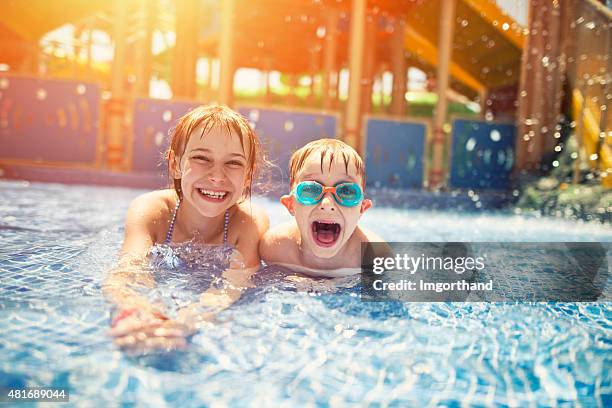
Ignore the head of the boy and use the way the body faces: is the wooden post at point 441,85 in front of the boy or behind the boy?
behind

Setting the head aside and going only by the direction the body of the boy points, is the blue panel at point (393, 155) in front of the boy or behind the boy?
behind

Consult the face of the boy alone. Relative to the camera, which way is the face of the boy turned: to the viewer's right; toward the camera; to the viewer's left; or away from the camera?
toward the camera

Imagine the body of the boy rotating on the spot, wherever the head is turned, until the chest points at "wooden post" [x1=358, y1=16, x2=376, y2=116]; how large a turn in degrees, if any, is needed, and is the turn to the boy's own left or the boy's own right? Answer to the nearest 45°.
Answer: approximately 180°

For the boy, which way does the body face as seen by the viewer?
toward the camera

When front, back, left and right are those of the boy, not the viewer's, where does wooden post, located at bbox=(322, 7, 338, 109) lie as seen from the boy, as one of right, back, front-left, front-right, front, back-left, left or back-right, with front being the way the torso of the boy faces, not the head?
back

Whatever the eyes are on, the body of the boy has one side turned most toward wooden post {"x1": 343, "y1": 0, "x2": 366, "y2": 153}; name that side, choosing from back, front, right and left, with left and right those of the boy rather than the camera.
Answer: back

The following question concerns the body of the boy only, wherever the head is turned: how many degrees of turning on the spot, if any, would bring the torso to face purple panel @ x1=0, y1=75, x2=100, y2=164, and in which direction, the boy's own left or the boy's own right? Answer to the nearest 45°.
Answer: approximately 135° to the boy's own right

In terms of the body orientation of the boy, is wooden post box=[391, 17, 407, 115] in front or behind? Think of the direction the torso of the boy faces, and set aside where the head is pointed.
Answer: behind

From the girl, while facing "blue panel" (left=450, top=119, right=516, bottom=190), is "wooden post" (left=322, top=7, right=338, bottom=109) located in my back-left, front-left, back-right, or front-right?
front-left

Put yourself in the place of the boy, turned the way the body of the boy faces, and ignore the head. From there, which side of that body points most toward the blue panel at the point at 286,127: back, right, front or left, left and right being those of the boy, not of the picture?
back

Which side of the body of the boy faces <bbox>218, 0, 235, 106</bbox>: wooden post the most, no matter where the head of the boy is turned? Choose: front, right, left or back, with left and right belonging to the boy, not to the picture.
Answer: back

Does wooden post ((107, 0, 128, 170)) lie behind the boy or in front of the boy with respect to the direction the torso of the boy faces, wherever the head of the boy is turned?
behind

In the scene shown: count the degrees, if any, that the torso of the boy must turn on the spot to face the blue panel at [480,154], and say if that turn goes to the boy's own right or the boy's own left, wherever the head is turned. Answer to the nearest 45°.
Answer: approximately 180°

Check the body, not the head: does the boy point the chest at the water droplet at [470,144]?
no

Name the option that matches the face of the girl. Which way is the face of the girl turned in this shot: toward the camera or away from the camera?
toward the camera
